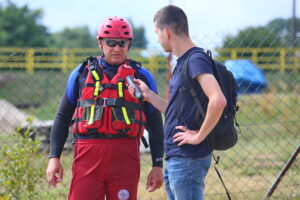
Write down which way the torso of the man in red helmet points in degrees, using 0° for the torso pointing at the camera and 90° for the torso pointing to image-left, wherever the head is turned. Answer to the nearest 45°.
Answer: approximately 0°

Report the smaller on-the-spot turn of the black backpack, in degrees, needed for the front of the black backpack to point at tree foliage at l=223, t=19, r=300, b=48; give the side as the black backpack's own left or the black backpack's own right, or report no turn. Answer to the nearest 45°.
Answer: approximately 90° to the black backpack's own left

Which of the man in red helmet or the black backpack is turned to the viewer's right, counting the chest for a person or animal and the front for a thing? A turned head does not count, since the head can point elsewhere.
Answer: the black backpack

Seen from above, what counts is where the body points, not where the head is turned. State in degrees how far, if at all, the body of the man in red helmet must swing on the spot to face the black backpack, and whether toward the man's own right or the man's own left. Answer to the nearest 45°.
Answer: approximately 45° to the man's own left

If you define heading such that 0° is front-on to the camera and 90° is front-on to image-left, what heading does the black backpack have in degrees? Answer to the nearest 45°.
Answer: approximately 270°

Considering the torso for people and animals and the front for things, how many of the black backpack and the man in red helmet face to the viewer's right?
1

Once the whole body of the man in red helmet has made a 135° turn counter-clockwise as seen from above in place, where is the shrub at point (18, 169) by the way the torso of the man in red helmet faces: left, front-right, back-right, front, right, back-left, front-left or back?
left

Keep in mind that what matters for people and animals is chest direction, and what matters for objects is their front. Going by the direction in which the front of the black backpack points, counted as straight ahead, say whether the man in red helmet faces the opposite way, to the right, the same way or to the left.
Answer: to the right

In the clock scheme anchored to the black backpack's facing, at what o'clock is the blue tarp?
The blue tarp is roughly at 9 o'clock from the black backpack.

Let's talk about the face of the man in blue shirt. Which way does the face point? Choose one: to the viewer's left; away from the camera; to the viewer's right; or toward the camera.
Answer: to the viewer's left

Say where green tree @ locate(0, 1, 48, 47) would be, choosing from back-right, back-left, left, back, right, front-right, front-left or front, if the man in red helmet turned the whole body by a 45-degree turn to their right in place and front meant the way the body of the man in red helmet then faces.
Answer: back-right
